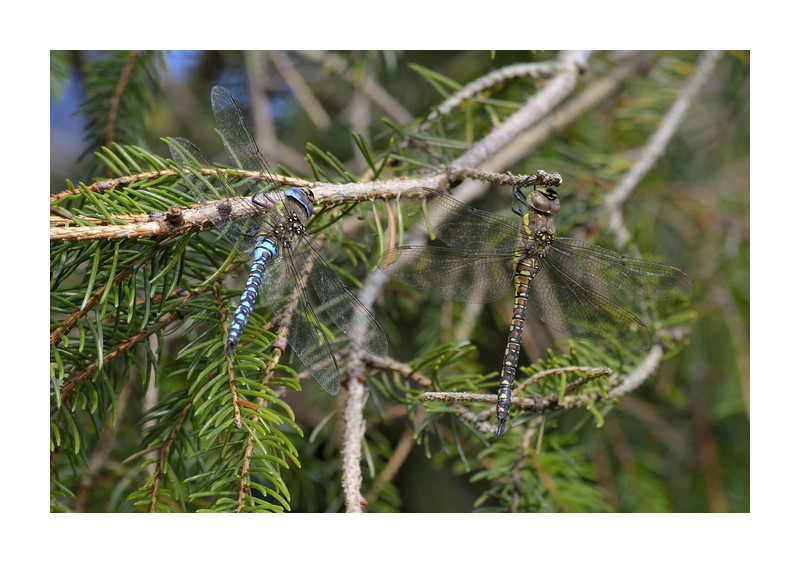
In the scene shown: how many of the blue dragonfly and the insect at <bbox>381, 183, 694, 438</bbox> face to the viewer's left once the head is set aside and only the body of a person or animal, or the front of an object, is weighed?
0

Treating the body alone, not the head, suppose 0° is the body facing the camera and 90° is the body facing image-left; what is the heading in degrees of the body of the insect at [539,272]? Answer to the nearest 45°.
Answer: approximately 180°

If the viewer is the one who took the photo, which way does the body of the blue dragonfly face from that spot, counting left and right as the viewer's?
facing away from the viewer and to the right of the viewer
